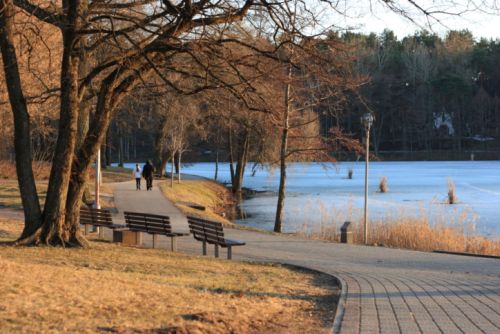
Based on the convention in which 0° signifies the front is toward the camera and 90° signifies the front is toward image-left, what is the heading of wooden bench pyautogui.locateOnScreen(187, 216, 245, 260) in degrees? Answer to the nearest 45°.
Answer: approximately 225°

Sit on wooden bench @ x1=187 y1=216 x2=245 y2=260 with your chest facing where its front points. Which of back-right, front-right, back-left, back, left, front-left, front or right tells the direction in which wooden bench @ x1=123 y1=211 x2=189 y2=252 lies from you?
left

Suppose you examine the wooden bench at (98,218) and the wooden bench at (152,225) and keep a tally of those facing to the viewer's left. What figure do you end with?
0

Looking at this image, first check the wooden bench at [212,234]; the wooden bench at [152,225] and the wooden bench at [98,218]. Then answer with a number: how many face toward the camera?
0

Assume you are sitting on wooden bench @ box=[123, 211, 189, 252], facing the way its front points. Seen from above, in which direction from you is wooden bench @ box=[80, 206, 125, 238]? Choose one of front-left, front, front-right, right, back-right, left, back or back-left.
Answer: left

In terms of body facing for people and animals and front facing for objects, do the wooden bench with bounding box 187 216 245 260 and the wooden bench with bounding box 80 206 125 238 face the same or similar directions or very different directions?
same or similar directions

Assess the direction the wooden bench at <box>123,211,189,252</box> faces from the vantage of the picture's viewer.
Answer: facing away from the viewer and to the right of the viewer

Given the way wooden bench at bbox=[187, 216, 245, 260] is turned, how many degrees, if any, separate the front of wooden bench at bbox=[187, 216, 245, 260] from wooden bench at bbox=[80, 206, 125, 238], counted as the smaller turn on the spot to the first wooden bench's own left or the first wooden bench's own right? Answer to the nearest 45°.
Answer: approximately 90° to the first wooden bench's own left

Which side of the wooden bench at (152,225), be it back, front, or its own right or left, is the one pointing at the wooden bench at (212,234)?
right

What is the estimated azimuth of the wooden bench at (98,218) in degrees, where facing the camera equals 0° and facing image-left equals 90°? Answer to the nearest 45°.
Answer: approximately 225°

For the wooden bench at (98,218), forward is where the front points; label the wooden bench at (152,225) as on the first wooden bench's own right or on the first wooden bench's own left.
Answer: on the first wooden bench's own right

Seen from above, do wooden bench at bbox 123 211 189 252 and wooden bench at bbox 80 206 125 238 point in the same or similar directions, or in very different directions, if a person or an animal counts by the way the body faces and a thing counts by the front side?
same or similar directions
